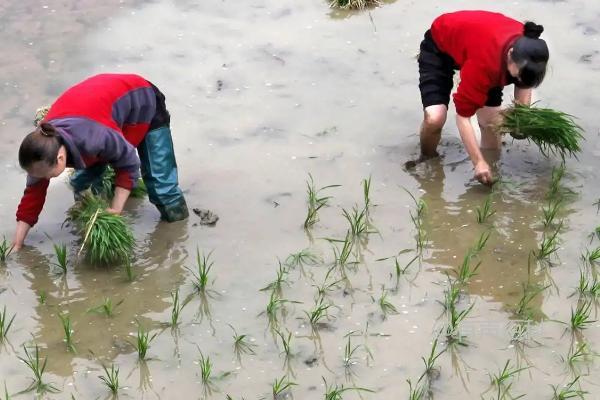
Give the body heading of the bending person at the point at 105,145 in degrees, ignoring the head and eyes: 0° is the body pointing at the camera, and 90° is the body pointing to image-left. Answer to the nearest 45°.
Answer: approximately 45°

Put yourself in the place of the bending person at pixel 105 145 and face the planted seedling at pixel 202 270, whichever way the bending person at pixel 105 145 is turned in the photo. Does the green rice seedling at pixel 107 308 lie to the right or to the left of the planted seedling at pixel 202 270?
right

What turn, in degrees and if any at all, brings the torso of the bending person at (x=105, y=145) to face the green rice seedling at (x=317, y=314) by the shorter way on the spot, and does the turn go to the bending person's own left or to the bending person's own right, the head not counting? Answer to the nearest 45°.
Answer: approximately 90° to the bending person's own left

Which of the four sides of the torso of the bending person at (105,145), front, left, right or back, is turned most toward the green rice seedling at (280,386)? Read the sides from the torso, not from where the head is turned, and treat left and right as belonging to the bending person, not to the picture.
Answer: left

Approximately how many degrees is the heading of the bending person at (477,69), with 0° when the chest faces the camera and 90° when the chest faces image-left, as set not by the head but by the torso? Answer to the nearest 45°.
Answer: approximately 315°

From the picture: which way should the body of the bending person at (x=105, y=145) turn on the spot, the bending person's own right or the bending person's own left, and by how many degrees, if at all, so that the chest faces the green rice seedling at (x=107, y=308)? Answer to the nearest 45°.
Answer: approximately 45° to the bending person's own left

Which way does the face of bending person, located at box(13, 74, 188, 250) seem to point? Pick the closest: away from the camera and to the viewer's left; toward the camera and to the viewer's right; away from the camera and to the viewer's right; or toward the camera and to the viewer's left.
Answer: toward the camera and to the viewer's left

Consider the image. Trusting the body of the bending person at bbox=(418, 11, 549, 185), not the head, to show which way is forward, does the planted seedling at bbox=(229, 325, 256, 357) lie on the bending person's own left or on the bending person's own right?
on the bending person's own right

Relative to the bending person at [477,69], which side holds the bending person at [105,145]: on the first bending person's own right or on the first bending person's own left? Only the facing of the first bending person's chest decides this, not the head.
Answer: on the first bending person's own right

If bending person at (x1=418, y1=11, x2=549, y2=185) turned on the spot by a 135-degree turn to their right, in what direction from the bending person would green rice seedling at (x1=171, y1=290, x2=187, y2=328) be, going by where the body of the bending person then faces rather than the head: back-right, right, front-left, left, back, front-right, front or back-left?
front-left

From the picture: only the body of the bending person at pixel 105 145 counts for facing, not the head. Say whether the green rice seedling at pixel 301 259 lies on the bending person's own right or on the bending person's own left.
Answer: on the bending person's own left

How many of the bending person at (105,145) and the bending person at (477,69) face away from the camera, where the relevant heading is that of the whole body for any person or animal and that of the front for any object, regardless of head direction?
0
